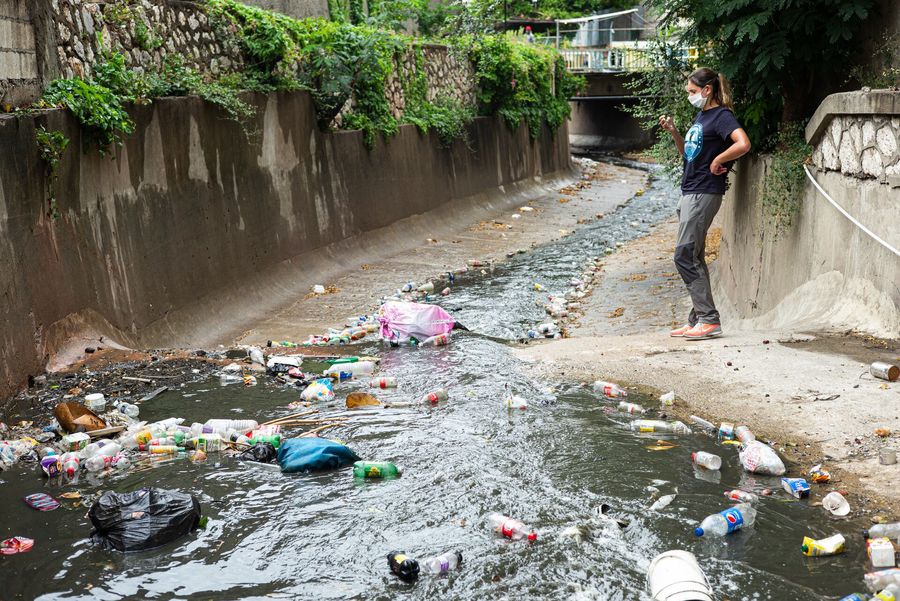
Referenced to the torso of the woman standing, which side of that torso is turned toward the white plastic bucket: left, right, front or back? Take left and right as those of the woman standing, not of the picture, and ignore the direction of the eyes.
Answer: left

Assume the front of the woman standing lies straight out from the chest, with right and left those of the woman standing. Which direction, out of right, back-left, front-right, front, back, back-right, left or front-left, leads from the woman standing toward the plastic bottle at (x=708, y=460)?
left

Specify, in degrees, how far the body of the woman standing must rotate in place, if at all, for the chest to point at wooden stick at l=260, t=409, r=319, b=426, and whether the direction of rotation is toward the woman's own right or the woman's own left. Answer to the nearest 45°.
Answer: approximately 45° to the woman's own left

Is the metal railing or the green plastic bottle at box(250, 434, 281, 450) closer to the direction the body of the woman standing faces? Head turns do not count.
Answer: the green plastic bottle

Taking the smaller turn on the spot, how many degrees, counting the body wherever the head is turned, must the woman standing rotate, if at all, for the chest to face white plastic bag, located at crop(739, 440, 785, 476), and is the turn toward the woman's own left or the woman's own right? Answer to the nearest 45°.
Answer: approximately 90° to the woman's own left

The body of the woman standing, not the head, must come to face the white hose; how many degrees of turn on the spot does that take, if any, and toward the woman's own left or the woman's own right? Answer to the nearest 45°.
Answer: approximately 135° to the woman's own left

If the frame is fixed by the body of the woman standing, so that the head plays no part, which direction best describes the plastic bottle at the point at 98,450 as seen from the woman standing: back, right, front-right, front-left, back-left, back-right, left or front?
front-left

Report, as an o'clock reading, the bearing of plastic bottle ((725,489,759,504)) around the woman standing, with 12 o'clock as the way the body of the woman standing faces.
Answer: The plastic bottle is roughly at 9 o'clock from the woman standing.

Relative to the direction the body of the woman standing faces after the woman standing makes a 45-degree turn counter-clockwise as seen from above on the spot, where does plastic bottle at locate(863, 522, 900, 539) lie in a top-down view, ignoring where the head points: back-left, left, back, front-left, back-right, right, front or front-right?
front-left

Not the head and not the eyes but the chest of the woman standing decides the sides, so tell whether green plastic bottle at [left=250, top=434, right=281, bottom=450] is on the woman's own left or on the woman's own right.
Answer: on the woman's own left

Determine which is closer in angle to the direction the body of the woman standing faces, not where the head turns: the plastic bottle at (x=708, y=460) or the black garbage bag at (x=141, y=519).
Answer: the black garbage bag

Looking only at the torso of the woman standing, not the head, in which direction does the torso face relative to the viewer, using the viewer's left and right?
facing to the left of the viewer

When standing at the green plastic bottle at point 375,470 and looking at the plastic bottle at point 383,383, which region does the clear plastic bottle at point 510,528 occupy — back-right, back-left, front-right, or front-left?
back-right

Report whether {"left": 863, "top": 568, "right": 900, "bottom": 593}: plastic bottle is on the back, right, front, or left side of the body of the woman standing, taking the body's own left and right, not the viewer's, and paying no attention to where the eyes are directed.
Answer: left

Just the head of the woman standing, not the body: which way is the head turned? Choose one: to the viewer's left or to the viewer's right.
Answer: to the viewer's left

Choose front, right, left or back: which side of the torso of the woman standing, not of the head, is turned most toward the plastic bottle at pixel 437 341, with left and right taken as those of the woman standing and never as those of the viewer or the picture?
front

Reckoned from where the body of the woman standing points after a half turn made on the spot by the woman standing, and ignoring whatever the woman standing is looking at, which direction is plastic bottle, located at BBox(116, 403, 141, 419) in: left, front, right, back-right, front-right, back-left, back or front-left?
back-right

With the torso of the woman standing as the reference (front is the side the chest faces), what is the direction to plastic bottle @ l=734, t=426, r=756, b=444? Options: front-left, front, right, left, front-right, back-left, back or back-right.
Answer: left

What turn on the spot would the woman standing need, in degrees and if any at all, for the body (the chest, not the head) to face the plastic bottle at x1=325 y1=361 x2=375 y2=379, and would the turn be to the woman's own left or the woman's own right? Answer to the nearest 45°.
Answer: approximately 45° to the woman's own left
